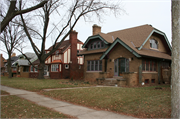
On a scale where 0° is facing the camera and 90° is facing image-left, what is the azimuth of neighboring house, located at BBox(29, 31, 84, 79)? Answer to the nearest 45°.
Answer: approximately 45°

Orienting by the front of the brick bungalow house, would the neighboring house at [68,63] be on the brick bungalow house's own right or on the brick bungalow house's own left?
on the brick bungalow house's own right

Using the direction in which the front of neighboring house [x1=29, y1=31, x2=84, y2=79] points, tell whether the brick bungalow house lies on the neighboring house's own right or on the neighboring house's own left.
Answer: on the neighboring house's own left

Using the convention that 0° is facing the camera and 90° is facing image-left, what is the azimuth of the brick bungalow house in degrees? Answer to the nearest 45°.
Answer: approximately 45°
